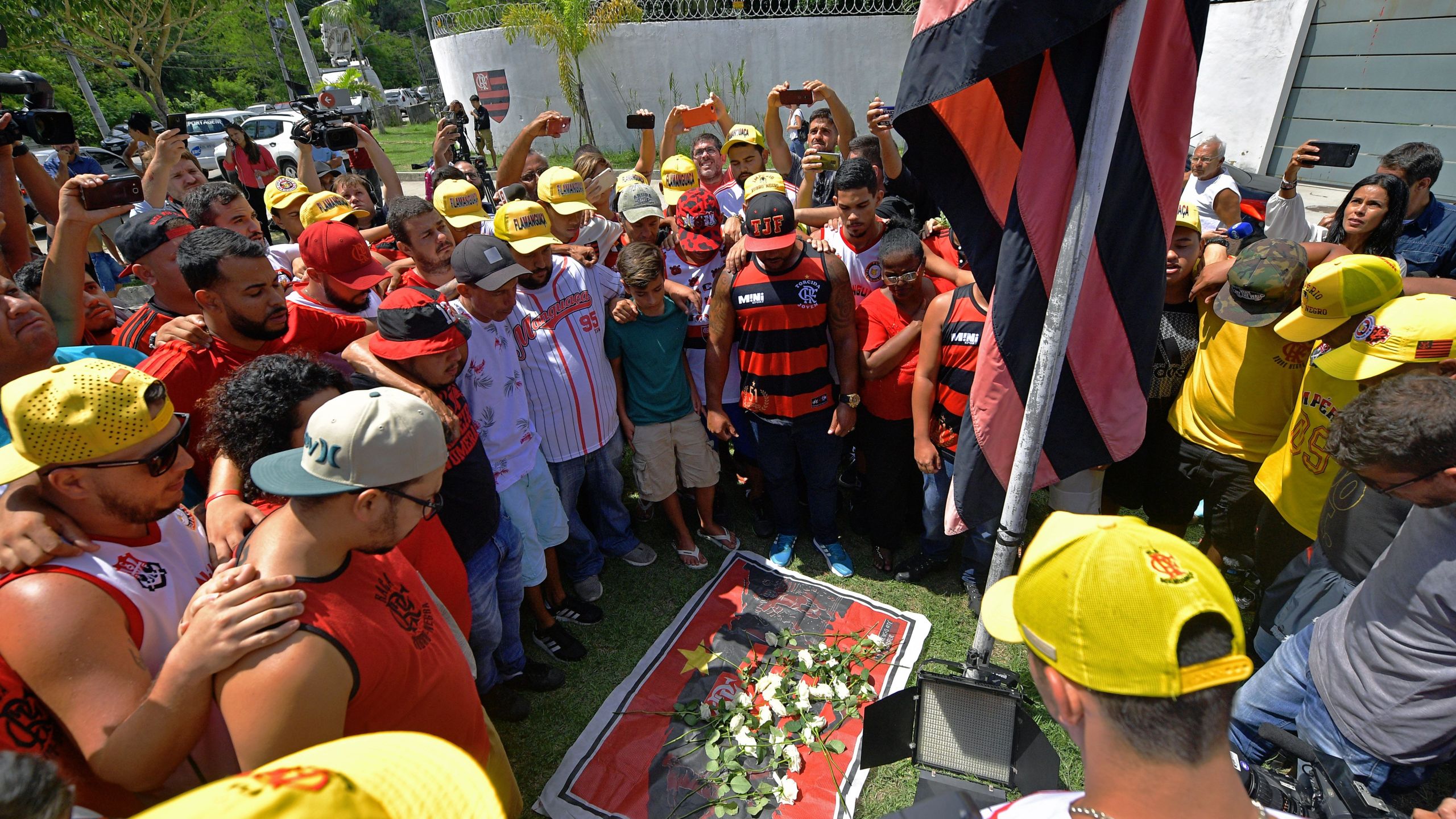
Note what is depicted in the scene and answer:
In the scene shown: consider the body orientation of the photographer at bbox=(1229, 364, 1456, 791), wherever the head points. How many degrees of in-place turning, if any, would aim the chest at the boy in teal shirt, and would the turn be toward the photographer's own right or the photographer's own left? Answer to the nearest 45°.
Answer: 0° — they already face them

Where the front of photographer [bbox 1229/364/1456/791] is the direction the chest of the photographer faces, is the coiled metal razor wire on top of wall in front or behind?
in front

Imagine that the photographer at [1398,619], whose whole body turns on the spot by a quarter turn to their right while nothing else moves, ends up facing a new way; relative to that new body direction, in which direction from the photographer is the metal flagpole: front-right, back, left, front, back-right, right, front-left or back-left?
left

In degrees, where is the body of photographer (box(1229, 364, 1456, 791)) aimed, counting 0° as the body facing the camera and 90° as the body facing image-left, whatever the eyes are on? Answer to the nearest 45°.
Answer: approximately 90°

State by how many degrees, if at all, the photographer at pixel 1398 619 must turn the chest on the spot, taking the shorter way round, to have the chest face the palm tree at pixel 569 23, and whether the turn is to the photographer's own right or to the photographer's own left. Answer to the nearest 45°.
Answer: approximately 45° to the photographer's own right

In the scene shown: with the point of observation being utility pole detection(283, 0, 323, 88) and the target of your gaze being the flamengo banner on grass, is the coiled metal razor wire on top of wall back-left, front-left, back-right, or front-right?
front-left

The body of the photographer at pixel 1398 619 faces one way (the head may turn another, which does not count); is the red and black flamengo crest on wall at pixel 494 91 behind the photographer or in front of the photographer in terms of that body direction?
in front

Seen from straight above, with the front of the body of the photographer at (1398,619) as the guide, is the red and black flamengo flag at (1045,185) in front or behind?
in front
